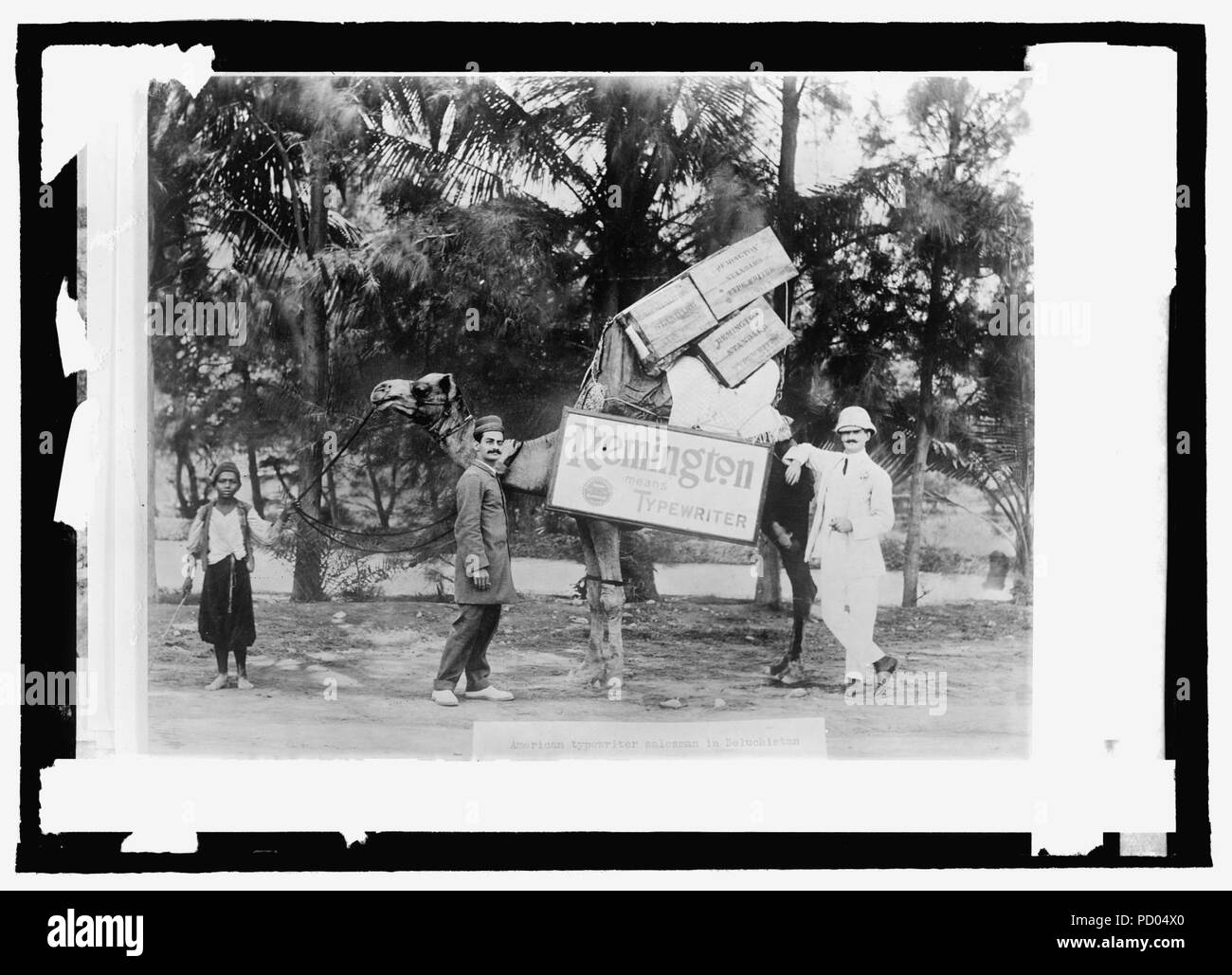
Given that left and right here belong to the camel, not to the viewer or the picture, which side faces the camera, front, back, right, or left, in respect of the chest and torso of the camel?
left

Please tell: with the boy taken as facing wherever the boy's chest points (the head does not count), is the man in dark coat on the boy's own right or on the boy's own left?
on the boy's own left

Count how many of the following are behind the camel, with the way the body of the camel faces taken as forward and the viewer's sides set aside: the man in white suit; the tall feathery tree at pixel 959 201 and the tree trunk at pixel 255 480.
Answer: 2

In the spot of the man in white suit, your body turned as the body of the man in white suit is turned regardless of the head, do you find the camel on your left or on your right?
on your right

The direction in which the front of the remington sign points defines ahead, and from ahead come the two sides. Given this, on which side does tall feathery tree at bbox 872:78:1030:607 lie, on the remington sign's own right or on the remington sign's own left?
on the remington sign's own left

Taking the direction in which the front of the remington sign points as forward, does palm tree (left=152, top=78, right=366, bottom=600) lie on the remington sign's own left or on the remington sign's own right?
on the remington sign's own right
